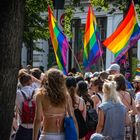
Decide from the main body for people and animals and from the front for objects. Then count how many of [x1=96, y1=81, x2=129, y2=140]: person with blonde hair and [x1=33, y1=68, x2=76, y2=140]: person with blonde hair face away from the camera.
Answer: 2

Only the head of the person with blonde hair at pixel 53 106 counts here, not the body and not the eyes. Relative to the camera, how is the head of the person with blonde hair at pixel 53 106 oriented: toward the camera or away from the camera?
away from the camera

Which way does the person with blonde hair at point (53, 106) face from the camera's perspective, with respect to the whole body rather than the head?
away from the camera

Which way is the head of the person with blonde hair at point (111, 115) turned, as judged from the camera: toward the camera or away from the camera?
away from the camera

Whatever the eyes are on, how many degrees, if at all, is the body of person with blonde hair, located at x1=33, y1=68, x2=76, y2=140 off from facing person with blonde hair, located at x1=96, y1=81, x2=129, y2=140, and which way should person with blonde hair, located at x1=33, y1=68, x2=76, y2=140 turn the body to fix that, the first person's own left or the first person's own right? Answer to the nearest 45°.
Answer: approximately 45° to the first person's own right

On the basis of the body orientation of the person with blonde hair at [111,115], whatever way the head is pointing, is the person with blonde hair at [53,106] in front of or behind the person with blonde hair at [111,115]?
behind

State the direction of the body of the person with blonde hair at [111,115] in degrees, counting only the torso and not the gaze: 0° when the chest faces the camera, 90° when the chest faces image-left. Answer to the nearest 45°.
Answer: approximately 180°
